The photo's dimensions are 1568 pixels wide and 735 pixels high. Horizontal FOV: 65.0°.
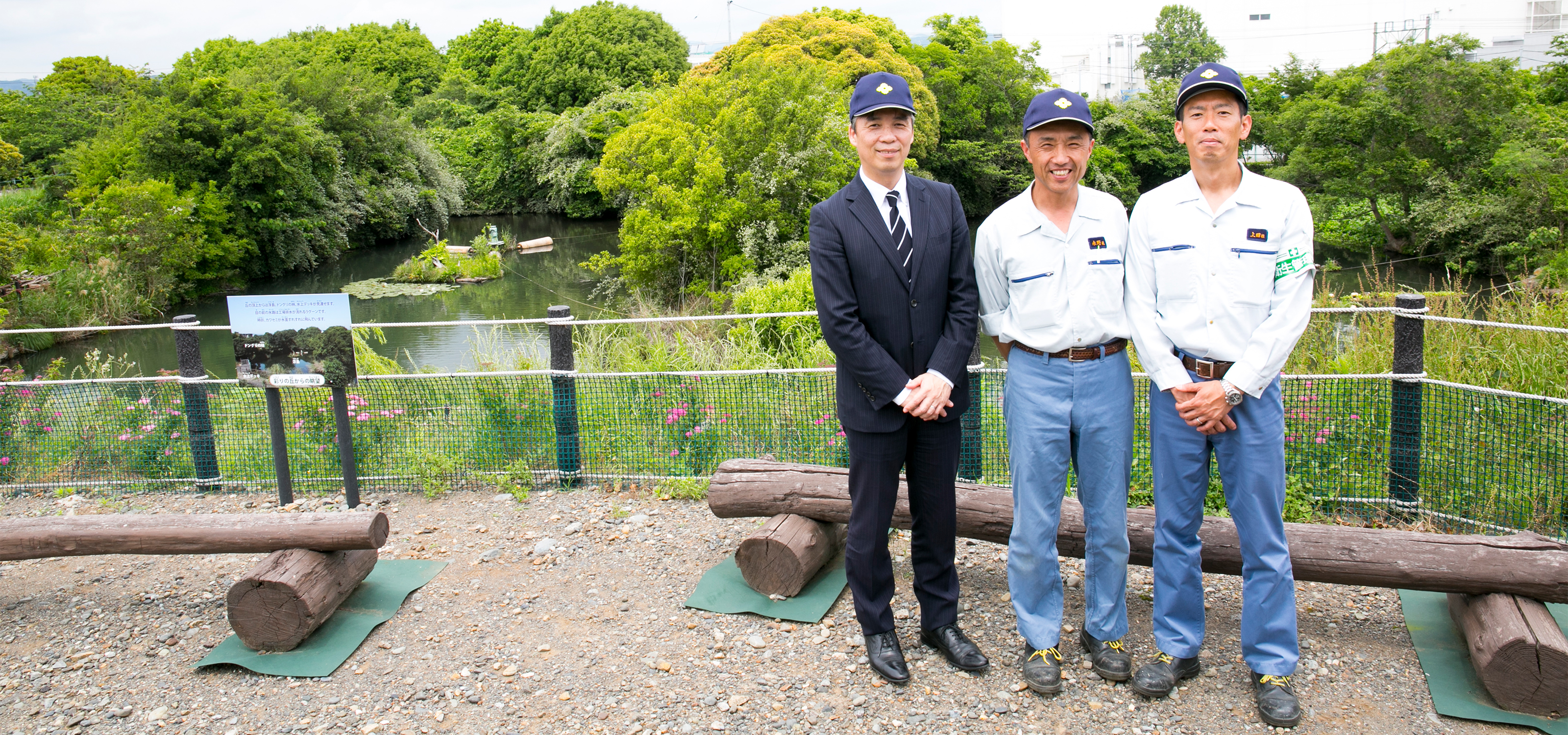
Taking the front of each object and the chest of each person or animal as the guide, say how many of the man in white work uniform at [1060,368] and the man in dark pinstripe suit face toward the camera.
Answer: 2

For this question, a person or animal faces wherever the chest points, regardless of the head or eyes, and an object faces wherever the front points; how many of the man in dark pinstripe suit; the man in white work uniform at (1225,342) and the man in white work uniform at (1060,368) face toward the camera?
3

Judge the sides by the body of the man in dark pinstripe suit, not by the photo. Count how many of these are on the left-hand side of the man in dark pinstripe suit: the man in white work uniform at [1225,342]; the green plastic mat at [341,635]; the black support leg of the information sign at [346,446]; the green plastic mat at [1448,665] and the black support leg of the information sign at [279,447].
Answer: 2

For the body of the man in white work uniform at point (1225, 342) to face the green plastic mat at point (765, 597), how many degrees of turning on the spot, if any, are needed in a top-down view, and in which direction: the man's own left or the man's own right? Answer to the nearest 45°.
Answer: approximately 90° to the man's own right

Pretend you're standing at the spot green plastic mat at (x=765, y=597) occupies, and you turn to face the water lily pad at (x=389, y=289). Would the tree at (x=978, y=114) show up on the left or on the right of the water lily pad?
right

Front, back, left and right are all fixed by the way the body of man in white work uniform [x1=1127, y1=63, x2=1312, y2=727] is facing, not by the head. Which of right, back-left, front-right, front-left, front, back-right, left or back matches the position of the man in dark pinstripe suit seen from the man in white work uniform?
right

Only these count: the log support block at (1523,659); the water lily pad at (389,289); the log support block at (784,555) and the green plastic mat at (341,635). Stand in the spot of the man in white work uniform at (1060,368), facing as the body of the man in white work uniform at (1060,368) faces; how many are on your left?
1

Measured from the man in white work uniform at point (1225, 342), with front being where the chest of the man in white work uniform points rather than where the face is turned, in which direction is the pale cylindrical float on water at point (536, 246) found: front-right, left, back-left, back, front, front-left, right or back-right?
back-right

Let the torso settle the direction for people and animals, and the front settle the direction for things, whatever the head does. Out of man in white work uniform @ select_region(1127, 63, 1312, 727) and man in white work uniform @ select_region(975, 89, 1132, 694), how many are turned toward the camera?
2

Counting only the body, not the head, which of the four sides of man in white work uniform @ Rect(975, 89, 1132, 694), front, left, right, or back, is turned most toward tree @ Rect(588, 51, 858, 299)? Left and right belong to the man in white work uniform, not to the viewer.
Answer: back

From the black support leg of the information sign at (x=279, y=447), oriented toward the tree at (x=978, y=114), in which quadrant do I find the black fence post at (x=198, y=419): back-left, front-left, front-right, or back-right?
front-left

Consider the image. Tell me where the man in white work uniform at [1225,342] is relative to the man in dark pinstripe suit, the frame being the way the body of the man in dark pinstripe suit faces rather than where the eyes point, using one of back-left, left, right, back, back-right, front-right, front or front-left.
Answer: left

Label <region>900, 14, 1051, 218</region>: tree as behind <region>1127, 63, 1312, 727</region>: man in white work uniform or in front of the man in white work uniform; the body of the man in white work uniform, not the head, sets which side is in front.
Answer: behind

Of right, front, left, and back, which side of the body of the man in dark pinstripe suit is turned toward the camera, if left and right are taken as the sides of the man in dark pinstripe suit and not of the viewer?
front
